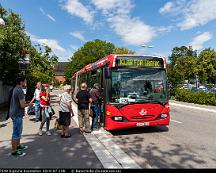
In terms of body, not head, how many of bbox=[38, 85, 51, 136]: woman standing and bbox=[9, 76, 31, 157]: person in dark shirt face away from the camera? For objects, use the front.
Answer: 0

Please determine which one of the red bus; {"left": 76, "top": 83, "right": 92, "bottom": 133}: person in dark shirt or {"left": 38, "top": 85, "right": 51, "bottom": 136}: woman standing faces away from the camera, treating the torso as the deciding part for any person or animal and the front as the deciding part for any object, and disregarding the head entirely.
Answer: the person in dark shirt

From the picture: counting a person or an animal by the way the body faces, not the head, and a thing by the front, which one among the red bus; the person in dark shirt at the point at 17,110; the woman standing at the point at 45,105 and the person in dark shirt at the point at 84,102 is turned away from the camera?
the person in dark shirt at the point at 84,102

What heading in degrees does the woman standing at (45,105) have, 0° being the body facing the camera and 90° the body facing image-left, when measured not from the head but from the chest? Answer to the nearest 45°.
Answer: approximately 315°

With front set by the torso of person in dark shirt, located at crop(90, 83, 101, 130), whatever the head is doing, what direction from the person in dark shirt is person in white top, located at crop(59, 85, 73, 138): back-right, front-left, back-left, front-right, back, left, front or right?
back

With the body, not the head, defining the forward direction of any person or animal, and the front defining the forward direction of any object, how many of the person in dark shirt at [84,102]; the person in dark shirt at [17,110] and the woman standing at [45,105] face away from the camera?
1

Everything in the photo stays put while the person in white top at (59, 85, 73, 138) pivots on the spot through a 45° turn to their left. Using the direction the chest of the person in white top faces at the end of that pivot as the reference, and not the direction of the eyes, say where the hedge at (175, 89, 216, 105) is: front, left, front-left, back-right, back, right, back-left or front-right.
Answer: front-right

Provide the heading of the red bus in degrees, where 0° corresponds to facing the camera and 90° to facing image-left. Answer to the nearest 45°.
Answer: approximately 315°

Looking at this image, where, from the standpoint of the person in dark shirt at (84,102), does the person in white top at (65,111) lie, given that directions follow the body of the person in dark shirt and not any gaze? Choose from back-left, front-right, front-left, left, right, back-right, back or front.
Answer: back-left

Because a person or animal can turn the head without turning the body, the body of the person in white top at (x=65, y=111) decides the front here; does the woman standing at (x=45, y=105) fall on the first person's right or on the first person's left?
on the first person's left

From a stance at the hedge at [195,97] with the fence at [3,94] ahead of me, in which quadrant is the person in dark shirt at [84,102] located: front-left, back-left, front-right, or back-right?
front-left
